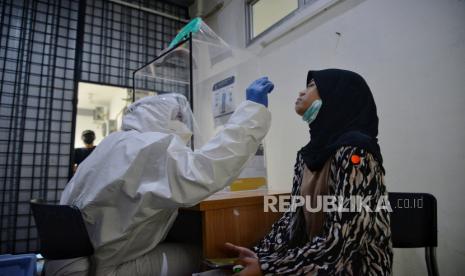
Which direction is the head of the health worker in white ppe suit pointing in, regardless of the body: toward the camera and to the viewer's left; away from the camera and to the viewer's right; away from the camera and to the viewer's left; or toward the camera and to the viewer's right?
away from the camera and to the viewer's right

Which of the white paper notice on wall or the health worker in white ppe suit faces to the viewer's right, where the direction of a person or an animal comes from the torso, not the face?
the health worker in white ppe suit

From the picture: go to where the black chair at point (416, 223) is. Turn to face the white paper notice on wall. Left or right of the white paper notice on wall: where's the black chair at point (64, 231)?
left

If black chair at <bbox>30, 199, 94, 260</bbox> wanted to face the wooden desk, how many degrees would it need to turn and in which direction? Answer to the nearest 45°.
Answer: approximately 45° to its right

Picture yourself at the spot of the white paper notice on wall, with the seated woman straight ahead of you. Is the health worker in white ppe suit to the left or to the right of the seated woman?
right

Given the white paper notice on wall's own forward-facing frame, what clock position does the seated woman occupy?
The seated woman is roughly at 10 o'clock from the white paper notice on wall.

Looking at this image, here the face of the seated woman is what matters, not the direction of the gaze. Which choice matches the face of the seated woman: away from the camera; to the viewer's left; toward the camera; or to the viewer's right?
to the viewer's left

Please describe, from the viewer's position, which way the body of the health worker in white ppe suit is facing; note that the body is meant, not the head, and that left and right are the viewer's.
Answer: facing to the right of the viewer

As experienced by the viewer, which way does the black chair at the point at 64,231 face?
facing away from the viewer and to the right of the viewer

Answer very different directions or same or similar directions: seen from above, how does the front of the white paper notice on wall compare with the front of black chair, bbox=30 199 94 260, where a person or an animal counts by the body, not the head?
very different directions

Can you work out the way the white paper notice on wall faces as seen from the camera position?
facing the viewer and to the left of the viewer

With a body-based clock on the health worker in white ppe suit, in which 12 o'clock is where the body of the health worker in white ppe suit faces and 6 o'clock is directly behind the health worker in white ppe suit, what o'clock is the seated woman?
The seated woman is roughly at 1 o'clock from the health worker in white ppe suit.

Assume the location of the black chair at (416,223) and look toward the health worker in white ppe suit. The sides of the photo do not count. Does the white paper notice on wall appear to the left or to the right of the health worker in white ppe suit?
right

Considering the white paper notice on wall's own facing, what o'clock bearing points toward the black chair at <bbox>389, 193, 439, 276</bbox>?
The black chair is roughly at 9 o'clock from the white paper notice on wall.

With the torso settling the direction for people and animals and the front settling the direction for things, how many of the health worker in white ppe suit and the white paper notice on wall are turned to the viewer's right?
1
